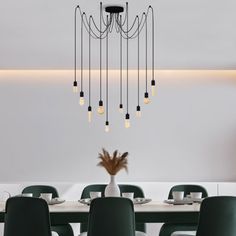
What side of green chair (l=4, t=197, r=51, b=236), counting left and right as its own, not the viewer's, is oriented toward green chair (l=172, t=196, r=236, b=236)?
right

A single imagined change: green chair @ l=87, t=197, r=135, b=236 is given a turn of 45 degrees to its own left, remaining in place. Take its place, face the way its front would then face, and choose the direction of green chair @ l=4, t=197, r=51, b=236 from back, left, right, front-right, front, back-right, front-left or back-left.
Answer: front-left

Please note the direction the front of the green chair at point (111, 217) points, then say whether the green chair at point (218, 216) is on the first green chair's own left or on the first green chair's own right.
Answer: on the first green chair's own right

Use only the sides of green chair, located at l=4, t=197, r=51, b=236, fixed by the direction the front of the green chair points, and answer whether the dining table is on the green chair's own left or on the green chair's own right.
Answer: on the green chair's own right

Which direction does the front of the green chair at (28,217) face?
away from the camera

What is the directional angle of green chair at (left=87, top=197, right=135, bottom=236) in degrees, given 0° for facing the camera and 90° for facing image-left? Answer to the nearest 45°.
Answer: approximately 180°
